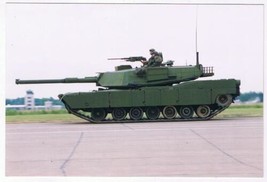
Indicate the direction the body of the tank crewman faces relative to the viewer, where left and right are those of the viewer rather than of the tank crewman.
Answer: facing to the left of the viewer

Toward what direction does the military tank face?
to the viewer's left
